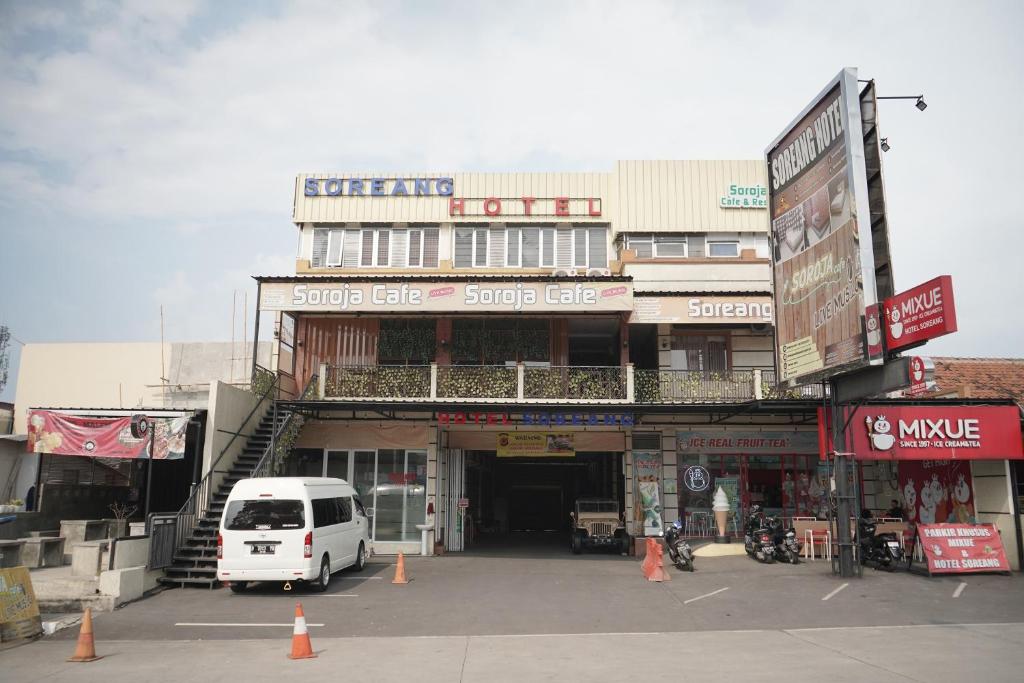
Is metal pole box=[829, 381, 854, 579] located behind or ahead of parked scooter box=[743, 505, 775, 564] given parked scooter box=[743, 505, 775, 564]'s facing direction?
behind

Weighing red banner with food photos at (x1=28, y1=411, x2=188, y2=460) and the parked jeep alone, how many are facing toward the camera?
2

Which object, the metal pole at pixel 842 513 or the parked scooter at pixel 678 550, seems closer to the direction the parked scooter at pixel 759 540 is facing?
the parked scooter

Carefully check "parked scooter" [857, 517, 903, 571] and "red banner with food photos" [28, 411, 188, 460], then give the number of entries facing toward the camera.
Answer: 1

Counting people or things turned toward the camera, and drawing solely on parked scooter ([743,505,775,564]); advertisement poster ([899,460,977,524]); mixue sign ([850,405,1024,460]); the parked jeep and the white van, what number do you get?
3

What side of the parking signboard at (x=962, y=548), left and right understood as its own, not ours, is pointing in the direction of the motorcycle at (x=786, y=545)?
right

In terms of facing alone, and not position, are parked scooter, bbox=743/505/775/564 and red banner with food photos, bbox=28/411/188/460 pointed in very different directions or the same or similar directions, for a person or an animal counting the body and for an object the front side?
very different directions

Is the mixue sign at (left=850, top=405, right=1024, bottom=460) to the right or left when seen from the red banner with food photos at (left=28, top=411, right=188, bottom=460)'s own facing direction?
on its left

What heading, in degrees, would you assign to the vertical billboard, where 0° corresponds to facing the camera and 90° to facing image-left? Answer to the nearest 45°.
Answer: approximately 45°

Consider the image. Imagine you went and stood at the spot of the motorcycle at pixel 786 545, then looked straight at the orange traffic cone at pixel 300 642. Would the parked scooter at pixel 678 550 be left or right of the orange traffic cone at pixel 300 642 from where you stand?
right

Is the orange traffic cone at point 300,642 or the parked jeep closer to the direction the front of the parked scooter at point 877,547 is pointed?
the parked jeep
